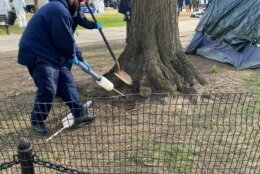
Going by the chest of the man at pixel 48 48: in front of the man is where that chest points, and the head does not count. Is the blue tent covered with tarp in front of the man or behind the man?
in front

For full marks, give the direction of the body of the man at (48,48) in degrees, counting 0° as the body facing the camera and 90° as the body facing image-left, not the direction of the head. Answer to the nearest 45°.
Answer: approximately 270°

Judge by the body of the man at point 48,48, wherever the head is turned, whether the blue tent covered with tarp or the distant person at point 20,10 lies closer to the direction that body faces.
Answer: the blue tent covered with tarp

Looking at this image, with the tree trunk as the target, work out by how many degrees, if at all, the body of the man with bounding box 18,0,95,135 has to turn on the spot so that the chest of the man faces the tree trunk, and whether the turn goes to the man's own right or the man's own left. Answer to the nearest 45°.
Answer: approximately 45° to the man's own left

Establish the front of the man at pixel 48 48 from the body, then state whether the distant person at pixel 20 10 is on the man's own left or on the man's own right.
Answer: on the man's own left

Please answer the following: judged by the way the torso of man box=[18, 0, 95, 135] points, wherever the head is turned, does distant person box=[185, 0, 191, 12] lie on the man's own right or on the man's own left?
on the man's own left

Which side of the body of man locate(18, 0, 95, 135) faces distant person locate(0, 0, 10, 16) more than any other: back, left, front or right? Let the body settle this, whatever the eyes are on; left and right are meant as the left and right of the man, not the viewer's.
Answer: left
